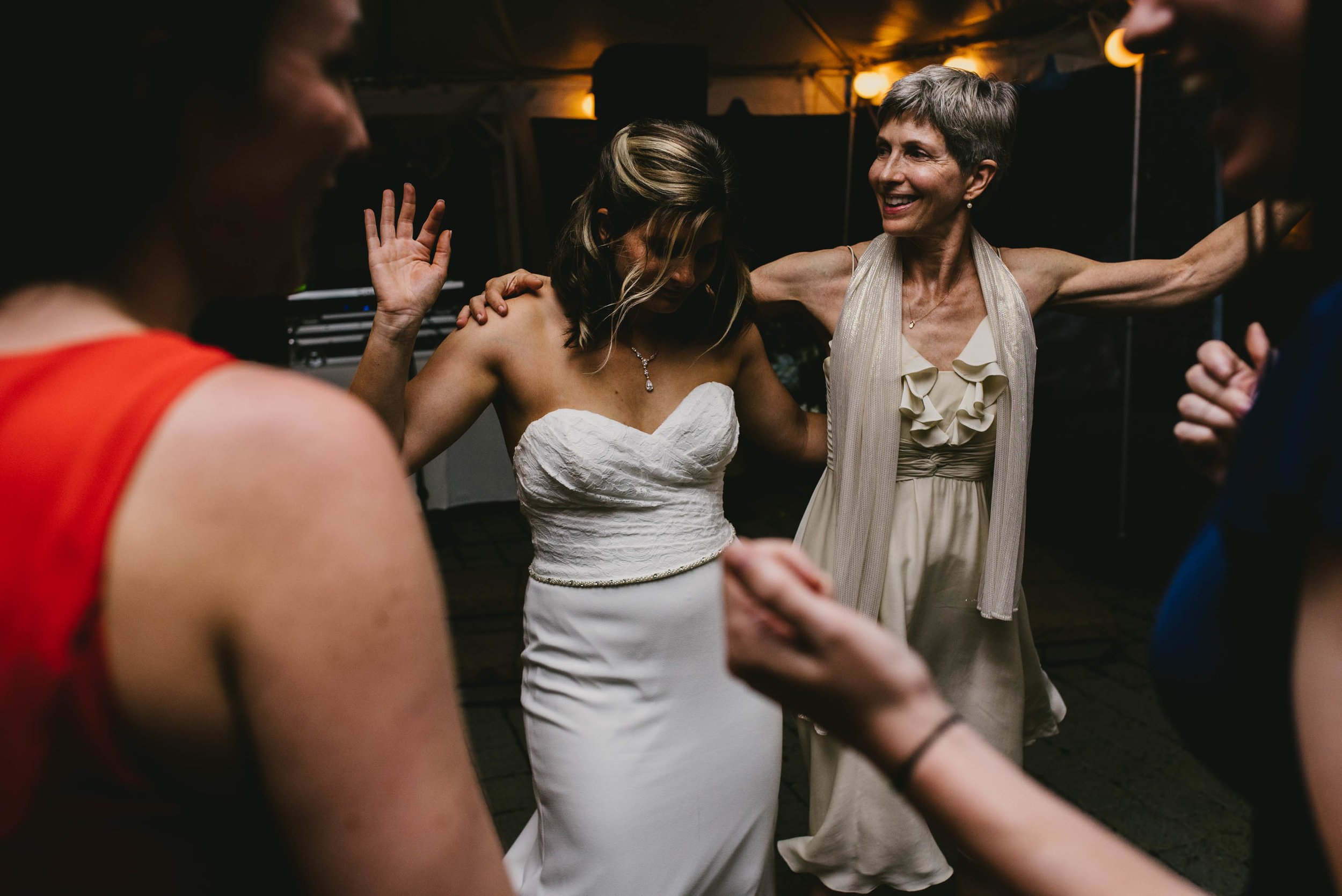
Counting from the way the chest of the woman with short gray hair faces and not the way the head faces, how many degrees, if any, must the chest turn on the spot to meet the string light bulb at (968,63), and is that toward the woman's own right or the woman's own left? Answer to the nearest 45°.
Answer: approximately 180°

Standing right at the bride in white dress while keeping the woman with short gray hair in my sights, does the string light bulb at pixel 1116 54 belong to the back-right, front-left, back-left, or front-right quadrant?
front-left

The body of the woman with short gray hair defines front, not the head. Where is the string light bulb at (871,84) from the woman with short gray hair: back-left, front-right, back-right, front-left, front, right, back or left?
back

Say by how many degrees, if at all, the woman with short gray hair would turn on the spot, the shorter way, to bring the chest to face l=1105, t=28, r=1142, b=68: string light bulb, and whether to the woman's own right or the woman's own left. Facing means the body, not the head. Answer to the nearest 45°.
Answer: approximately 180°

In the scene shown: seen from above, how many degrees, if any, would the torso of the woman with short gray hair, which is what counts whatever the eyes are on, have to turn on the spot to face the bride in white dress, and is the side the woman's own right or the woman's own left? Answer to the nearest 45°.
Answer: approximately 45° to the woman's own right

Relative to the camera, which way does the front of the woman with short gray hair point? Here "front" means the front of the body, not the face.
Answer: toward the camera

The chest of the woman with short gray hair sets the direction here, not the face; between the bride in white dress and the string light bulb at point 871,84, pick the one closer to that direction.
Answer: the bride in white dress

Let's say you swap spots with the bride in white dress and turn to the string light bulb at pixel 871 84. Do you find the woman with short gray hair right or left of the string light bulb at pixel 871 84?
right

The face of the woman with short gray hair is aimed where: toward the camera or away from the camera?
toward the camera
